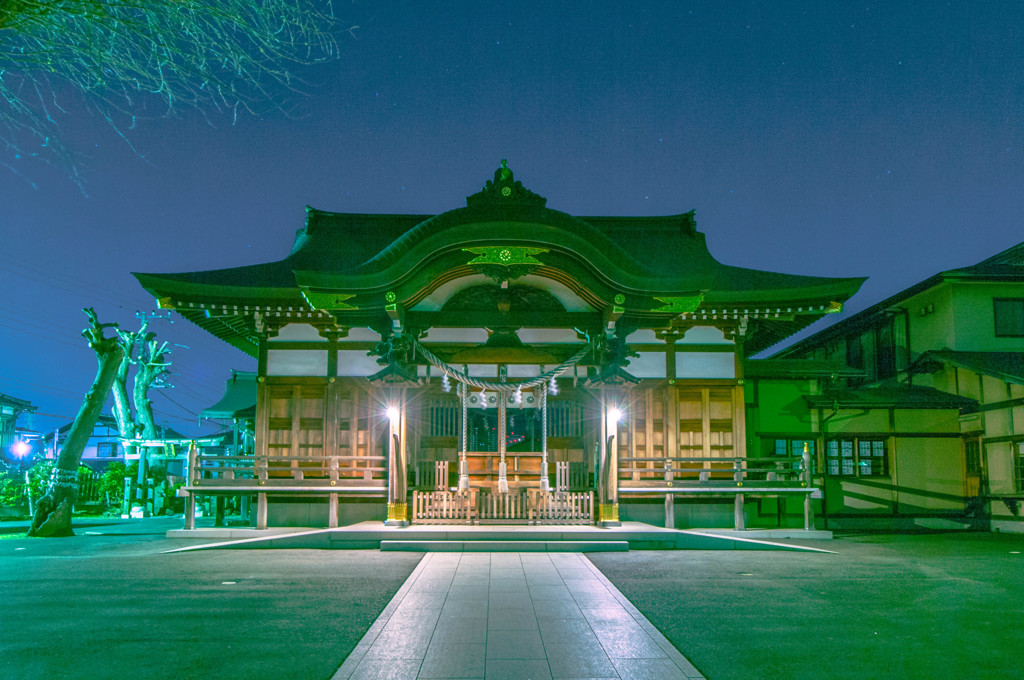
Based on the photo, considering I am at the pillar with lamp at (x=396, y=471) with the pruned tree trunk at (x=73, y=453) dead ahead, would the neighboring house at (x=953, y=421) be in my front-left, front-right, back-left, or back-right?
back-right

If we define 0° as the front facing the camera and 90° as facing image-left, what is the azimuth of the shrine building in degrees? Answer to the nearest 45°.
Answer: approximately 0°

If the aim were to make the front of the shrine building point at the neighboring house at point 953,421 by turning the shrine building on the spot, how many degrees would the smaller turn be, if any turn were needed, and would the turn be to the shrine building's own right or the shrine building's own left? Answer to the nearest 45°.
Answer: approximately 90° to the shrine building's own left

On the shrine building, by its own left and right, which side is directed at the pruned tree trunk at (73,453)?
right

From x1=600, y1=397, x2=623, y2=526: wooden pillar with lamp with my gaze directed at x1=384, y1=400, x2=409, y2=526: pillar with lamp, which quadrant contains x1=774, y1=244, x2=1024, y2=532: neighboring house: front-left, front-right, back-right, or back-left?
back-right
